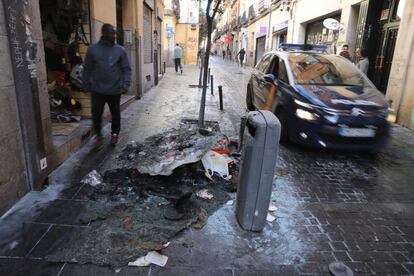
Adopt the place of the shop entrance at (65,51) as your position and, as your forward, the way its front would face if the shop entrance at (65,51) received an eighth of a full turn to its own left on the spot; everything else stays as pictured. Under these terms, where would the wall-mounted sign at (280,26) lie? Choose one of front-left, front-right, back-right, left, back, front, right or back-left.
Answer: front-left

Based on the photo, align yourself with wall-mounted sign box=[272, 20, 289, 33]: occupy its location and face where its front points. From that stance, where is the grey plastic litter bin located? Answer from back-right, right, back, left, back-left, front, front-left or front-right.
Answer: front-left

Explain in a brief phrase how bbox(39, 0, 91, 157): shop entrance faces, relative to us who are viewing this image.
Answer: facing the viewer and to the right of the viewer

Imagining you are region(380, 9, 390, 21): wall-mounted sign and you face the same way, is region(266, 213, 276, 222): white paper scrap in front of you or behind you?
in front

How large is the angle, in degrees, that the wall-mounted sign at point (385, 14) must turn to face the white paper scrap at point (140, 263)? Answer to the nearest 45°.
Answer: approximately 45° to its left

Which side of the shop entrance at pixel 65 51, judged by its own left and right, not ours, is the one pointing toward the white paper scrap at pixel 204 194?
front

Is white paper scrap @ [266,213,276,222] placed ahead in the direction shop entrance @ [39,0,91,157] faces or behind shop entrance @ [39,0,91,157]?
ahead

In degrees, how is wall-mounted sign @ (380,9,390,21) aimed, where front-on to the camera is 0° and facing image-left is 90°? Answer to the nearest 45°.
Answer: approximately 45°

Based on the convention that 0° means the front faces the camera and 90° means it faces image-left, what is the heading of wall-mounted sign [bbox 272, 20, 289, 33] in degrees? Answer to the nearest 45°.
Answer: approximately 45°
